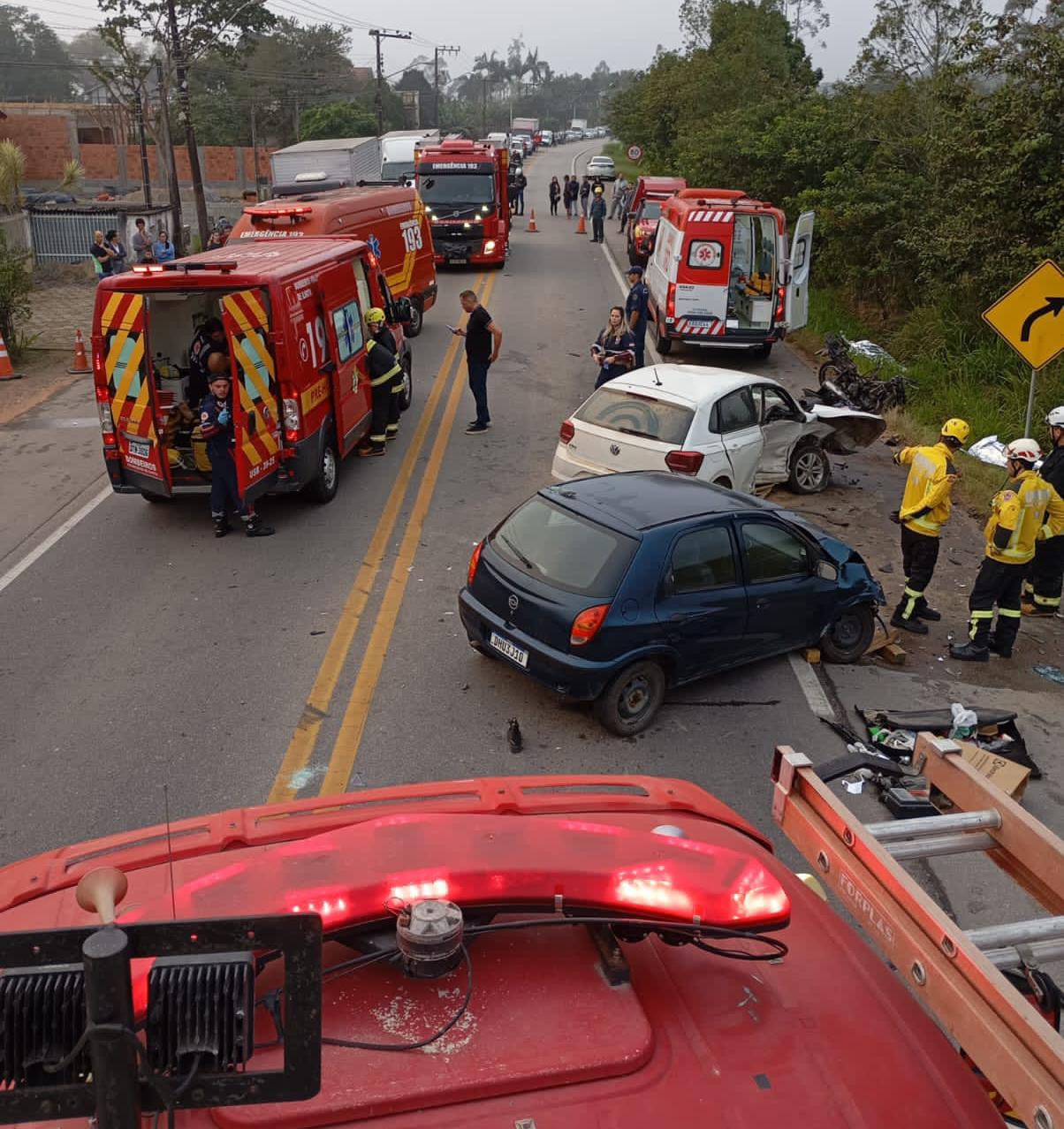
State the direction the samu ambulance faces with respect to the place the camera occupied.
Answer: facing away from the viewer

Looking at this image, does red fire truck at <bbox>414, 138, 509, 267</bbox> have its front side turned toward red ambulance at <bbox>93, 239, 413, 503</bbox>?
yes

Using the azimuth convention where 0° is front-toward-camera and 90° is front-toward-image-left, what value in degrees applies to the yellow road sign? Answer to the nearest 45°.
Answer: approximately 0°

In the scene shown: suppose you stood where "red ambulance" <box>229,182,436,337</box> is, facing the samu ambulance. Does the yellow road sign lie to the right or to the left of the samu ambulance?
right

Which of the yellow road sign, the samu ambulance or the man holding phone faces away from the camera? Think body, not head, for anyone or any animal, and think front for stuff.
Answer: the samu ambulance

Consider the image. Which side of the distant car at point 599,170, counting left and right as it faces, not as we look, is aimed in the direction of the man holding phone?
front

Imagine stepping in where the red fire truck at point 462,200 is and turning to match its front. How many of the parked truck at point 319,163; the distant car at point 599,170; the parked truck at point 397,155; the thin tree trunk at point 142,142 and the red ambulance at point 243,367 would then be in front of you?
1

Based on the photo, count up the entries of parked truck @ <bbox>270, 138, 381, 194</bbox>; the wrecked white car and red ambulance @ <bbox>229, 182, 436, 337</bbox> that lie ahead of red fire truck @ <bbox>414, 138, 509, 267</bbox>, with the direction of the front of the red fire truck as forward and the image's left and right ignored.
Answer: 2

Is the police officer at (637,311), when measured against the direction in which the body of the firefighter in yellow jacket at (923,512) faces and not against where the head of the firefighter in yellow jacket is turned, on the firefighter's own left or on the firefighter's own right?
on the firefighter's own left

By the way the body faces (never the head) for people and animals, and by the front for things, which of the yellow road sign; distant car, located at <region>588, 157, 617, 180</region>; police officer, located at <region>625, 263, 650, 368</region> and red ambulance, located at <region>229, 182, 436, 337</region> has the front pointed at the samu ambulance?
the distant car

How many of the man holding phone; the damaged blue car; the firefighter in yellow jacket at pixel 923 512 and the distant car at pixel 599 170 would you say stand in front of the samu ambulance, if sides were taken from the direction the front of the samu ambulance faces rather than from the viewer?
1

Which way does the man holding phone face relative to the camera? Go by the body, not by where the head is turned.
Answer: to the viewer's left

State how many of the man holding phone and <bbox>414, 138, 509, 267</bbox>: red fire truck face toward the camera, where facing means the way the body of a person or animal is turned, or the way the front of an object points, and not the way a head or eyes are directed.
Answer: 1

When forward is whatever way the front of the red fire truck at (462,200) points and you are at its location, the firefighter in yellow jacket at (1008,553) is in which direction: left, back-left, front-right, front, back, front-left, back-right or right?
front

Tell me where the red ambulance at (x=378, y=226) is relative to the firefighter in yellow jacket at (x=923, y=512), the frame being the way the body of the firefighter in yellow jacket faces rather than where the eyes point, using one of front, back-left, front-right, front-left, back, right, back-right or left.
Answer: left

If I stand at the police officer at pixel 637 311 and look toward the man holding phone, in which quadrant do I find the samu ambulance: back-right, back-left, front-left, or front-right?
back-right
